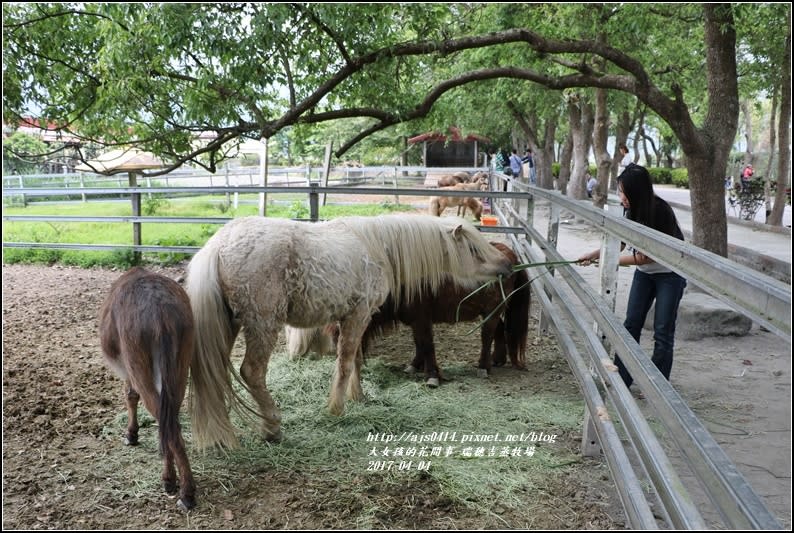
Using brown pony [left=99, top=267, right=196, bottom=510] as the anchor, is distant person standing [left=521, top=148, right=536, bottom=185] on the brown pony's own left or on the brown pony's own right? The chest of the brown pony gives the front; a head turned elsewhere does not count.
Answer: on the brown pony's own right

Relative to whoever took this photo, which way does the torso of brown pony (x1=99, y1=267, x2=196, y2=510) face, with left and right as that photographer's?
facing away from the viewer and to the left of the viewer

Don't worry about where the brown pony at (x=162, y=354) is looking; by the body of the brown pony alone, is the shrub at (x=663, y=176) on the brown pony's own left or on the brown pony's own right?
on the brown pony's own right

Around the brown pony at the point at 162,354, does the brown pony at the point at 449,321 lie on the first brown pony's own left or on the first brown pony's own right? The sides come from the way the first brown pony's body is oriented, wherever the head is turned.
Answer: on the first brown pony's own right

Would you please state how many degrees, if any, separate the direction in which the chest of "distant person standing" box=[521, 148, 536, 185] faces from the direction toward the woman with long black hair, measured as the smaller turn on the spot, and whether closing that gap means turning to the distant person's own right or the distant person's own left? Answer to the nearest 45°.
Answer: approximately 90° to the distant person's own left
